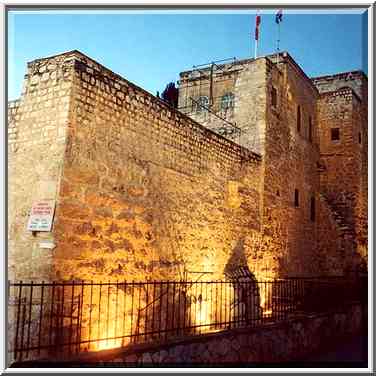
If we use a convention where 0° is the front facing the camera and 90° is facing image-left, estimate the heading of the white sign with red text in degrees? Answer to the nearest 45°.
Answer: approximately 0°
